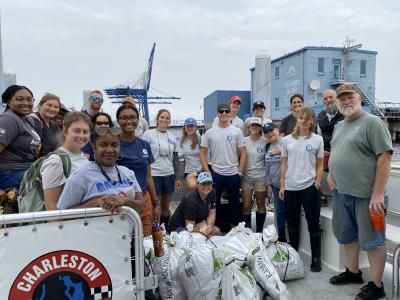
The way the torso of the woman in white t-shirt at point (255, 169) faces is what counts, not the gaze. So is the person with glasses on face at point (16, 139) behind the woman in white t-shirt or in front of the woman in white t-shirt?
in front

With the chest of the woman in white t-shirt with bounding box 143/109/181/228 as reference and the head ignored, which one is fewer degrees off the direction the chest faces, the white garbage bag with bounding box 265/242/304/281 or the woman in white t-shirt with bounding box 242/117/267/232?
the white garbage bag

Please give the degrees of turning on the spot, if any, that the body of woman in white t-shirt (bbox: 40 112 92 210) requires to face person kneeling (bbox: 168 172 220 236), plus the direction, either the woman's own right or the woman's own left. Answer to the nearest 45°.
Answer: approximately 90° to the woman's own left

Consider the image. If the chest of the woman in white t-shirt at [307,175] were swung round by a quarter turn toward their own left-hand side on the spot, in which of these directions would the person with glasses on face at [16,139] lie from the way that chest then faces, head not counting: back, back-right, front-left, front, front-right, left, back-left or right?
back-right

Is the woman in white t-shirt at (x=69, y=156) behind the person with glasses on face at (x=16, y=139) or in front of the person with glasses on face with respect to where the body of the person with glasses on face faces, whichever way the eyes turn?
in front

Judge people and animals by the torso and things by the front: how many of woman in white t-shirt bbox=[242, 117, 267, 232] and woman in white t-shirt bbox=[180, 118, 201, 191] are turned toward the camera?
2

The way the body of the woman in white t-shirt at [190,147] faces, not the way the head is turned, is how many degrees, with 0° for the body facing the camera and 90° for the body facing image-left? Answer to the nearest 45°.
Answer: approximately 0°

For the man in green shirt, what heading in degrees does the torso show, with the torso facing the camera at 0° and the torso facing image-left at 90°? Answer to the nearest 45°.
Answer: approximately 45°

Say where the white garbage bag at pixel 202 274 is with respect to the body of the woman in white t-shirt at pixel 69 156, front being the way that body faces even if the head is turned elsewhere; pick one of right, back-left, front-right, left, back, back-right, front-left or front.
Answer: front-left
